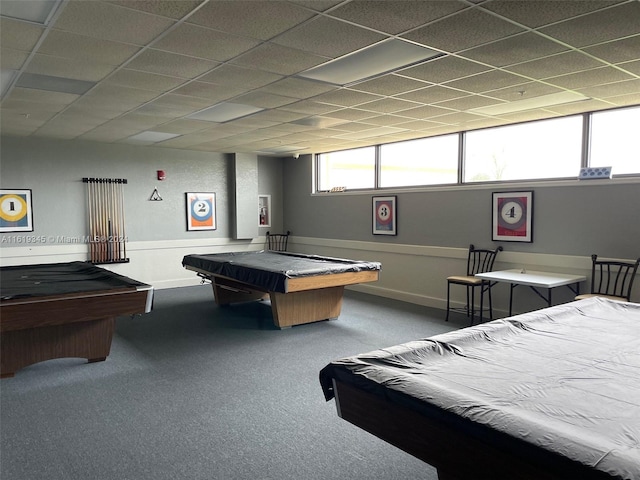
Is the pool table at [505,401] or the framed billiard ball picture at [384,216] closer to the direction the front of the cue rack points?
the pool table

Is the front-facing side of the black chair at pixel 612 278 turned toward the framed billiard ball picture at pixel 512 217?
no

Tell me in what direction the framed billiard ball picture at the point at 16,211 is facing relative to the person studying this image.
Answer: facing the viewer

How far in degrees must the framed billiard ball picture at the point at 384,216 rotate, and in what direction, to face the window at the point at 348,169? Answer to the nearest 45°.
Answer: approximately 90° to its right

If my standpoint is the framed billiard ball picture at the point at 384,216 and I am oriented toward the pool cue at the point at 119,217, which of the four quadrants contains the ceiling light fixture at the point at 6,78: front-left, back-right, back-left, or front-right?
front-left

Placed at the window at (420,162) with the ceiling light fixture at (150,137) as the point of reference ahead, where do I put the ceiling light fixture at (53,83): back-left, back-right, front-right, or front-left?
front-left

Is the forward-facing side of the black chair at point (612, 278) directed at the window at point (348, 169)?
no

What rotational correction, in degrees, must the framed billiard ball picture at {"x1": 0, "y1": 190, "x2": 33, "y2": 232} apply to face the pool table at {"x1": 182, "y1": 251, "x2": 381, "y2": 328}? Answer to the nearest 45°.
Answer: approximately 45° to its left

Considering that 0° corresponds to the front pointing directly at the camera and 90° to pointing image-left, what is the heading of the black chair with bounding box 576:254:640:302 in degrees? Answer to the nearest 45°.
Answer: approximately 45°

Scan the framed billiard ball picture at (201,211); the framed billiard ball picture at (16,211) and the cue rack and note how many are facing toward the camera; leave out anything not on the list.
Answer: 3

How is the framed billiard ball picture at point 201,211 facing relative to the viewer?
toward the camera

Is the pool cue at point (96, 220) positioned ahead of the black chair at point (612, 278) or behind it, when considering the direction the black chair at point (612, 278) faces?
ahead

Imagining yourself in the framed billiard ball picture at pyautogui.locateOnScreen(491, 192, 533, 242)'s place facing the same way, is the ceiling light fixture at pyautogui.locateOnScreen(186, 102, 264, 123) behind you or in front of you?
in front

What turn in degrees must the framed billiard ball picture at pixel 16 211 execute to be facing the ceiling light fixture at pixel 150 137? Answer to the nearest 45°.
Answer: approximately 45° to its left

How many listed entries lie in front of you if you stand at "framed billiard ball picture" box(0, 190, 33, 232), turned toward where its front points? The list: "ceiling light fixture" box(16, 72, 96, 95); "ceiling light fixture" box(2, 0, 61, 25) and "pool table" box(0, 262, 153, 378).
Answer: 3

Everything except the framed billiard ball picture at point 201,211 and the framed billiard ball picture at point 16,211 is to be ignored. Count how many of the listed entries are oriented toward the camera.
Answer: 2

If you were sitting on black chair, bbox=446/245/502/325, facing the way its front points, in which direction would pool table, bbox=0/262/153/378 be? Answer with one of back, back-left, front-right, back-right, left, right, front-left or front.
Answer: front
